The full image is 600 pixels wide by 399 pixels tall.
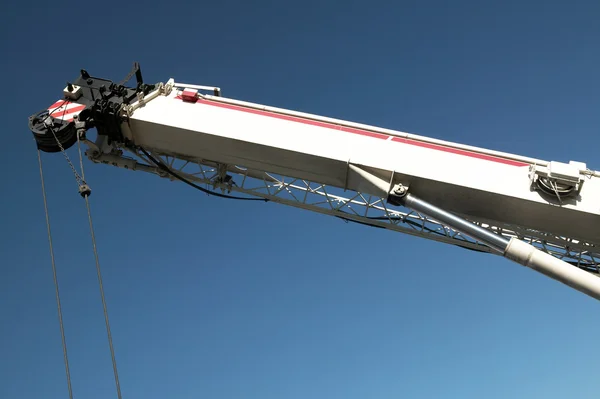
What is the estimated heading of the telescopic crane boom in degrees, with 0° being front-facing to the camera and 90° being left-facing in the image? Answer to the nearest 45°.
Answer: approximately 90°
